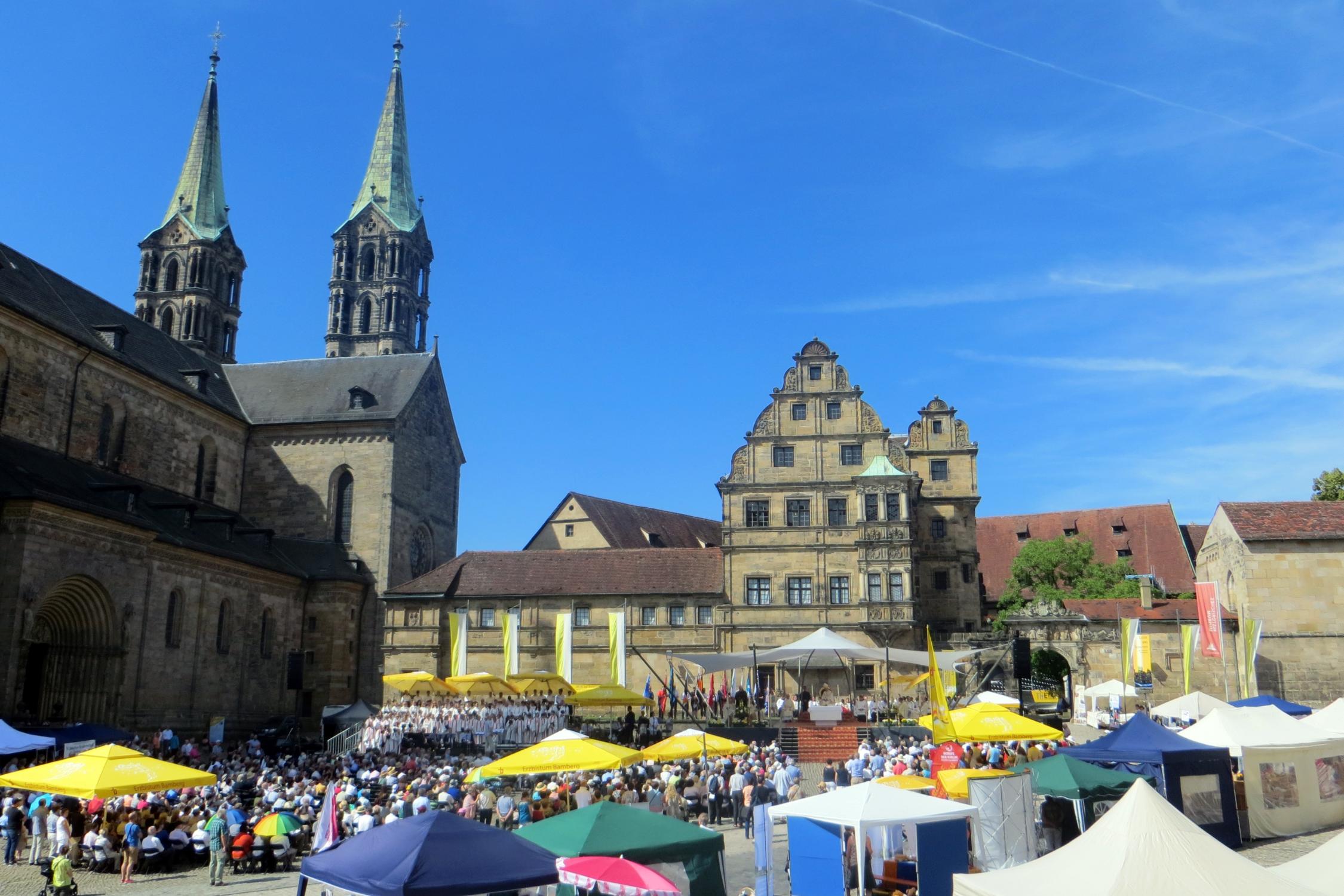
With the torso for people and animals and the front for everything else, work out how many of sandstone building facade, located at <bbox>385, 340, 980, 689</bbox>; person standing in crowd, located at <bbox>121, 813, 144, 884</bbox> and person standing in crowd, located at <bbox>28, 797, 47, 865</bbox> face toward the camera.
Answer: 1

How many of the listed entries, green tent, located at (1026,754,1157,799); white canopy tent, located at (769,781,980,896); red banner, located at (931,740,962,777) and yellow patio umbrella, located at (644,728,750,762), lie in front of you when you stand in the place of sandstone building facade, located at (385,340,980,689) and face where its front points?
4

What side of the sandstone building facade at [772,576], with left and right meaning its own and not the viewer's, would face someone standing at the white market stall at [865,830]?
front

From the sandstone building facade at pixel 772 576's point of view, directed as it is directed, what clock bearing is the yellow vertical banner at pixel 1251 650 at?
The yellow vertical banner is roughly at 10 o'clock from the sandstone building facade.

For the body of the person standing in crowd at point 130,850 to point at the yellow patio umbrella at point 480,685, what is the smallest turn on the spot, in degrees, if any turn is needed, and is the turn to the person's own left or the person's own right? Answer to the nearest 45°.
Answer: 0° — they already face it

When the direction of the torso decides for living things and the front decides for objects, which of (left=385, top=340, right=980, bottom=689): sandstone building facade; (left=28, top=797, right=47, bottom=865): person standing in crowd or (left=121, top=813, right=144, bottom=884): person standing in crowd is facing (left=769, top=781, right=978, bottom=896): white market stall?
the sandstone building facade

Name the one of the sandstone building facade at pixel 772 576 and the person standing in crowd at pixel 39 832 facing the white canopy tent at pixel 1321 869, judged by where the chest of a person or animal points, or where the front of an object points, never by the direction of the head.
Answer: the sandstone building facade

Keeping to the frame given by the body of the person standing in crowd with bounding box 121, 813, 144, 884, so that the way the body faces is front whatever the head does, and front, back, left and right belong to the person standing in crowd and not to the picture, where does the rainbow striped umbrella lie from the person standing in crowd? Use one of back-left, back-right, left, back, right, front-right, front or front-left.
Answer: front-right

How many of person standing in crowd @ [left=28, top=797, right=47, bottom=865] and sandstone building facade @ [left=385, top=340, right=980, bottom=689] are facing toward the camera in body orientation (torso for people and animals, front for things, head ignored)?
1

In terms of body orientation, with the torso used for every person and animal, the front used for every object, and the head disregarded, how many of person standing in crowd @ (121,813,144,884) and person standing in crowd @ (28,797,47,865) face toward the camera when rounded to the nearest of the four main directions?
0

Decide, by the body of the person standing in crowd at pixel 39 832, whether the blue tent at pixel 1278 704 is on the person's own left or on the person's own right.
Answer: on the person's own right

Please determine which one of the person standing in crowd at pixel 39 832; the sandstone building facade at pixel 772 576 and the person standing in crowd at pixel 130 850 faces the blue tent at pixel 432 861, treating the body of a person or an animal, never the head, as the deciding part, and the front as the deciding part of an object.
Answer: the sandstone building facade

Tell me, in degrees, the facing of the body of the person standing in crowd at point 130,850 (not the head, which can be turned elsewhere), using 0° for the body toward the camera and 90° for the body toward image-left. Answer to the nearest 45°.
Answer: approximately 225°

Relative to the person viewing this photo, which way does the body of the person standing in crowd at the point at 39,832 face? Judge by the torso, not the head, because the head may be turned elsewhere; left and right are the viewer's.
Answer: facing away from the viewer and to the right of the viewer

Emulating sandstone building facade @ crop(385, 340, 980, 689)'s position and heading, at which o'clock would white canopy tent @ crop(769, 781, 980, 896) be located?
The white canopy tent is roughly at 12 o'clock from the sandstone building facade.

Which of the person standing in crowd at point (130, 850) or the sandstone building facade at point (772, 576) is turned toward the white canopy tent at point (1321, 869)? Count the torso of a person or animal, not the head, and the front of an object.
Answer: the sandstone building facade
